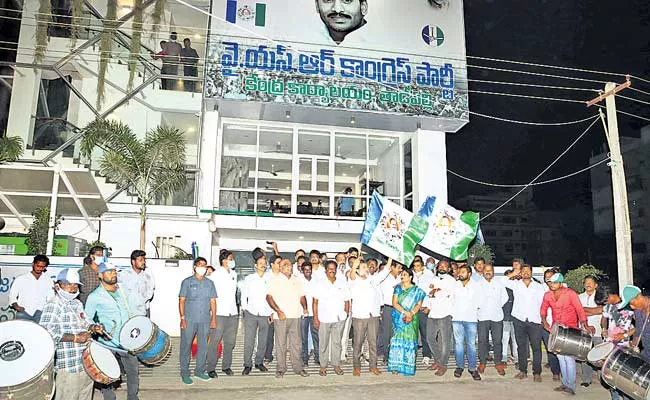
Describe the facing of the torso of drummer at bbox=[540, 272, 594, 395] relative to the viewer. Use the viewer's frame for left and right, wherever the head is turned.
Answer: facing the viewer and to the left of the viewer

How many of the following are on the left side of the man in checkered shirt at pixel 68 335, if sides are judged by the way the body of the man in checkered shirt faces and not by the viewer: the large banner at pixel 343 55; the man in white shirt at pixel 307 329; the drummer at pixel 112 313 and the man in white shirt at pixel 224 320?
4

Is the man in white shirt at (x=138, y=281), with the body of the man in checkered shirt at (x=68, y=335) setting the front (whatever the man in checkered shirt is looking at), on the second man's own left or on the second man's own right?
on the second man's own left

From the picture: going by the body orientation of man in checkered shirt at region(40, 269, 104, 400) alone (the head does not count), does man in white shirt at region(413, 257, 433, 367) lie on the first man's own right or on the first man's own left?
on the first man's own left

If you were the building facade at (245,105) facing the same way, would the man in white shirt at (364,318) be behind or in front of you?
in front

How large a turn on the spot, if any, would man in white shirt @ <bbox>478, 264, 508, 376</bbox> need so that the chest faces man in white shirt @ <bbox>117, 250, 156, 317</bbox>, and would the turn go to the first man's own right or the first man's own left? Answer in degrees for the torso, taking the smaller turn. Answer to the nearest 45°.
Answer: approximately 45° to the first man's own right

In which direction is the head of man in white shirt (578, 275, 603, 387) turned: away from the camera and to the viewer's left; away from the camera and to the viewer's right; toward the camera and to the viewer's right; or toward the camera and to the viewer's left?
toward the camera and to the viewer's left

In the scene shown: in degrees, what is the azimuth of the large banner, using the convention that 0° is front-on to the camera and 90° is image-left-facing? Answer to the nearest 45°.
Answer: approximately 0°

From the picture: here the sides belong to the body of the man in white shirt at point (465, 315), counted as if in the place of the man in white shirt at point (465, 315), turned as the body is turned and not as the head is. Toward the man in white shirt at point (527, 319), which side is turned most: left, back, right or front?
left

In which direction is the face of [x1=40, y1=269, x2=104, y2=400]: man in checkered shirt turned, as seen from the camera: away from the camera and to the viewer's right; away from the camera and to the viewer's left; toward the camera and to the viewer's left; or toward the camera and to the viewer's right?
toward the camera and to the viewer's right

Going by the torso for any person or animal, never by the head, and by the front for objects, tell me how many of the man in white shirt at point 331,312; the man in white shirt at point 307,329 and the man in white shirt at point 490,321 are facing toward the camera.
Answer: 3

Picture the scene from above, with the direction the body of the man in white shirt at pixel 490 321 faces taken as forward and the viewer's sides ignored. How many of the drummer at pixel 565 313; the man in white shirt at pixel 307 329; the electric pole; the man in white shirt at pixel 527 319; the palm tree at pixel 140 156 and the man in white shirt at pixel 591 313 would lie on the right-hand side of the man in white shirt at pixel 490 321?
2

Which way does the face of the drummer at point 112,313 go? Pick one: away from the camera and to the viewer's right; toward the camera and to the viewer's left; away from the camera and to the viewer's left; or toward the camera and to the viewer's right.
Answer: toward the camera and to the viewer's right

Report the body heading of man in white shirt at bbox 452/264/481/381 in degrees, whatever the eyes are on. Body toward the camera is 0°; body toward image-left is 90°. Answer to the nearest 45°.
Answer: approximately 0°
